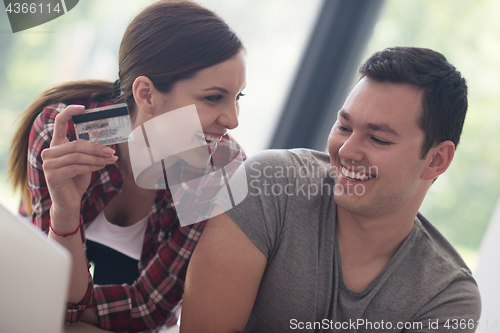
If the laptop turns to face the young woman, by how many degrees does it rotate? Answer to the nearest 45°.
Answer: approximately 45° to its left

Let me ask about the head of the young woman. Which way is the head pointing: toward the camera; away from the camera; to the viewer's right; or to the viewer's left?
to the viewer's right

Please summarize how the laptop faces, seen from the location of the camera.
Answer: facing away from the viewer and to the right of the viewer

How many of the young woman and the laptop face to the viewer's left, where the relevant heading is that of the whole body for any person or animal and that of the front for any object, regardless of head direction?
0

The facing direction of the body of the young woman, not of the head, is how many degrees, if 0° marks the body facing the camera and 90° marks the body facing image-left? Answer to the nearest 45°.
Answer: approximately 315°

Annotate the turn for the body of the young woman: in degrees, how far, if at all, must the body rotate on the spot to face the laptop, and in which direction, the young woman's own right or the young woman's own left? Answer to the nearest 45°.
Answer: approximately 45° to the young woman's own right
